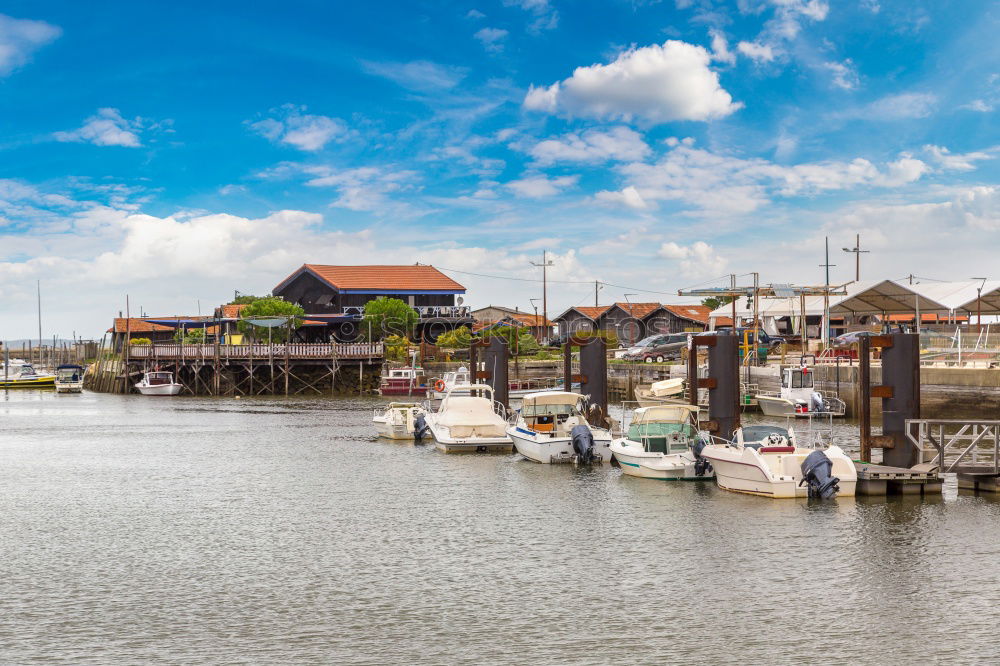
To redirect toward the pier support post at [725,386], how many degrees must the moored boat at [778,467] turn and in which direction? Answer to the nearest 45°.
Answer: approximately 45° to its right

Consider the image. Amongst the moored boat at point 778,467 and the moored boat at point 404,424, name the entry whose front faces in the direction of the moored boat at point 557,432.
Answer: the moored boat at point 778,467

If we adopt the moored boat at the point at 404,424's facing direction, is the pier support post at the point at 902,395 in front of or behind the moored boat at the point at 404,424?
behind

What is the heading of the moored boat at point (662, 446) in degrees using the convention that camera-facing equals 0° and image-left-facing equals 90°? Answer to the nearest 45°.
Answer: approximately 135°

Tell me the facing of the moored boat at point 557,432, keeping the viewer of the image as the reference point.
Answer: facing away from the viewer and to the left of the viewer

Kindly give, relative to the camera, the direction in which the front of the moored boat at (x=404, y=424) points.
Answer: facing away from the viewer and to the left of the viewer

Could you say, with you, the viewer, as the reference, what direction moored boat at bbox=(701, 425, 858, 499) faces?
facing away from the viewer and to the left of the viewer

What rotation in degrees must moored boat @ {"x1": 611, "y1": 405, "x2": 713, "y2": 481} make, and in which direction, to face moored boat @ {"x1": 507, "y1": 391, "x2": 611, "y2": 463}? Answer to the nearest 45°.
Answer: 0° — it already faces it

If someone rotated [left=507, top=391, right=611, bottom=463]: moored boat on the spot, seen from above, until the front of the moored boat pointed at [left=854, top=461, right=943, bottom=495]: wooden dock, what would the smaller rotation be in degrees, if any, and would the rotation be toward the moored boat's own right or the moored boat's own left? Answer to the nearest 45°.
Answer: approximately 180°
